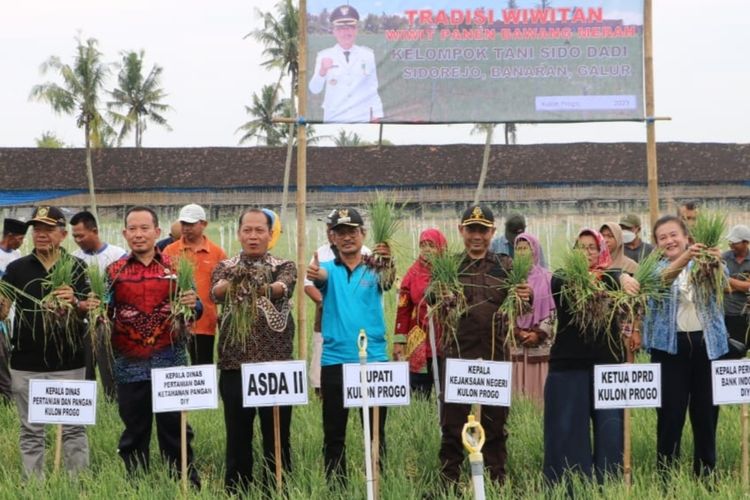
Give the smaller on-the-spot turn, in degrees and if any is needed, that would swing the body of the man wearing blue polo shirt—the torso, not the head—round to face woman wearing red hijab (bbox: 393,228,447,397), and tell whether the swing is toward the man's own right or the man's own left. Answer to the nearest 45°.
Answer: approximately 135° to the man's own left

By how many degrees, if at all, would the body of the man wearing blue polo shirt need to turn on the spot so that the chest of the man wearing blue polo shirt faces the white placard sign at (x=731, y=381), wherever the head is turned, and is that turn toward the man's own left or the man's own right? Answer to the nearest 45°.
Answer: approximately 90° to the man's own left

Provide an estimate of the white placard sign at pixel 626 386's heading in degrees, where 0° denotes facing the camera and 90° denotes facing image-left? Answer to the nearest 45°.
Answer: approximately 0°

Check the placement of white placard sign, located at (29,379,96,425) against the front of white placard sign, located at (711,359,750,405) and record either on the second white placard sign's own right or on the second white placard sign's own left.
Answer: on the second white placard sign's own right

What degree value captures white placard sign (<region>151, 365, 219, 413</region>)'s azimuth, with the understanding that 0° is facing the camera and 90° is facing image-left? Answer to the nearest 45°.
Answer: approximately 0°

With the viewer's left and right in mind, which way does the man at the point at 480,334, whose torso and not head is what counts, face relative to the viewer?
facing the viewer

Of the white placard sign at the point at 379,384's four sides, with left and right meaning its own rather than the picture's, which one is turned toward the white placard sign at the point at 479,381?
left

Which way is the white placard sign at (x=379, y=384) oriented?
toward the camera

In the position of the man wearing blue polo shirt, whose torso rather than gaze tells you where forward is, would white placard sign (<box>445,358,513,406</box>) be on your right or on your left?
on your left

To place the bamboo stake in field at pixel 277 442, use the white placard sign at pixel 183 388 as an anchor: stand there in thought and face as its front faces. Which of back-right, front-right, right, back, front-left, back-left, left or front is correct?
left

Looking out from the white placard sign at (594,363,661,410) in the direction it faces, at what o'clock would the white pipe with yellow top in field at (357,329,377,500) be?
The white pipe with yellow top in field is roughly at 2 o'clock from the white placard sign.

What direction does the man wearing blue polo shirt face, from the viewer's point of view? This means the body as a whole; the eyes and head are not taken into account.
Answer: toward the camera

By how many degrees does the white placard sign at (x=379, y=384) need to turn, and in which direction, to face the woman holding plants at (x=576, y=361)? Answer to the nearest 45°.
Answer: approximately 90° to its left

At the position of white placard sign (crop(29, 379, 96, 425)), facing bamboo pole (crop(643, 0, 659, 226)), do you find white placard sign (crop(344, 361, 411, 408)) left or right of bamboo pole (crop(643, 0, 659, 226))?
right

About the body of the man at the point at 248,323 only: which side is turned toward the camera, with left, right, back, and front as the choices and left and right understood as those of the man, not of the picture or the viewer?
front

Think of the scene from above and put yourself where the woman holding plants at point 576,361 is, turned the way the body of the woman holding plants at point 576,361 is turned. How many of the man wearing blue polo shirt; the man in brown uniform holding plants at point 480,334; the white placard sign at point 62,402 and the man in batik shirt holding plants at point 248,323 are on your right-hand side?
4
